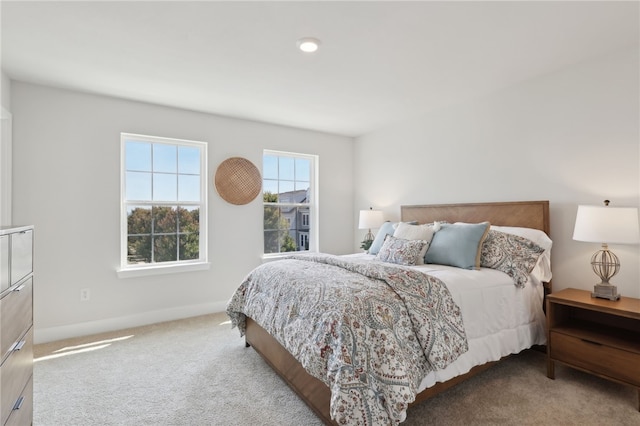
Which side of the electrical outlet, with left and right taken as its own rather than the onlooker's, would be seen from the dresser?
front

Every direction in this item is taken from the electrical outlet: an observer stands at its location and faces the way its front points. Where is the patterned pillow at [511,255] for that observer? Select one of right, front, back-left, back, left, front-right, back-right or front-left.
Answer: front-left

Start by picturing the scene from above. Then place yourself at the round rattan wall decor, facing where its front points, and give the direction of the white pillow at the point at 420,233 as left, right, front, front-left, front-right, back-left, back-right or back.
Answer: front-left

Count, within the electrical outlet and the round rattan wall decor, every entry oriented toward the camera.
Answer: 2

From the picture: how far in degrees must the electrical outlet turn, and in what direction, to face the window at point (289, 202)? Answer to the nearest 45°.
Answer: approximately 90° to its left

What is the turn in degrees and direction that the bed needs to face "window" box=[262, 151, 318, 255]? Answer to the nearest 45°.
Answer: approximately 90° to its right

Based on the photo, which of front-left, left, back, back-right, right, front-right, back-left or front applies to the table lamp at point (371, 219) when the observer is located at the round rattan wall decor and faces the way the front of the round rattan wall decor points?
left

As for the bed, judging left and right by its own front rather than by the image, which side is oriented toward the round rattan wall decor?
right

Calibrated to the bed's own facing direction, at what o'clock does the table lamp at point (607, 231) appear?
The table lamp is roughly at 7 o'clock from the bed.

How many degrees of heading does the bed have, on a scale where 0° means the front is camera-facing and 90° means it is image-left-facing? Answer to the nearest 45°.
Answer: approximately 45°
